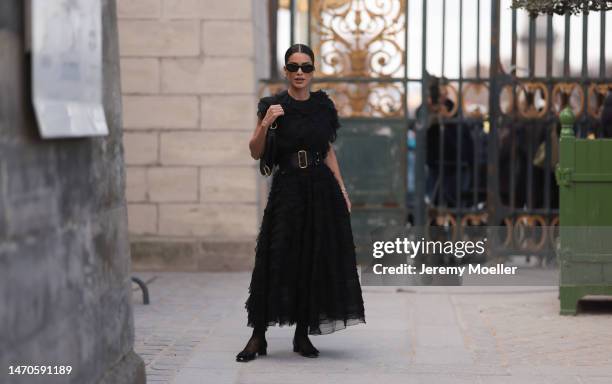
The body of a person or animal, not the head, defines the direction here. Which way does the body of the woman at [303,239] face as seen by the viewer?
toward the camera

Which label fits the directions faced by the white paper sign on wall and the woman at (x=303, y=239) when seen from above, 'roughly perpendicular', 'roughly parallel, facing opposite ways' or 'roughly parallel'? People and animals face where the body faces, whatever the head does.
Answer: roughly parallel

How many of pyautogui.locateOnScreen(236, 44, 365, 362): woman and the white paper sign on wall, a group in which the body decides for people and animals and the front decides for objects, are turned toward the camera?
2

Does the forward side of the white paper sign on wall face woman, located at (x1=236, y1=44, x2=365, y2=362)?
no

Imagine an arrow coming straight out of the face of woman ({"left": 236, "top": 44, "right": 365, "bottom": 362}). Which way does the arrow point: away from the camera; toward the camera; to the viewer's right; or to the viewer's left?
toward the camera

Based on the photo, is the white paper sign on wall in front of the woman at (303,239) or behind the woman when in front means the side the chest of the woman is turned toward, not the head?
in front
